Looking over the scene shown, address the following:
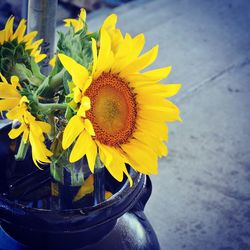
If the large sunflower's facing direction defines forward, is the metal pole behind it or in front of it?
behind

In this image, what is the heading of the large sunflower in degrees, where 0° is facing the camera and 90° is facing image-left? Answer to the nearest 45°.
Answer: approximately 315°
